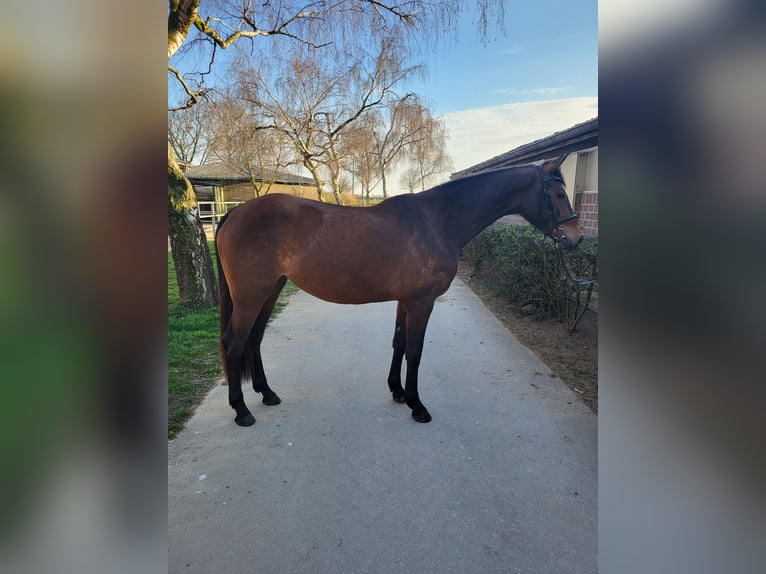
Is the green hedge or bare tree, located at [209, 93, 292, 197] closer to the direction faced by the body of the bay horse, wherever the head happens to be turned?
the green hedge

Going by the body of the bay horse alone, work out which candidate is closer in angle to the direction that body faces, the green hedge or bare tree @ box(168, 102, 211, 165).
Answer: the green hedge

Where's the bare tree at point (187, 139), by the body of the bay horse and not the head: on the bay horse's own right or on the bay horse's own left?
on the bay horse's own left

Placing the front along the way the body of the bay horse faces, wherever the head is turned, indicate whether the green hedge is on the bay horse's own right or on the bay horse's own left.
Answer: on the bay horse's own left

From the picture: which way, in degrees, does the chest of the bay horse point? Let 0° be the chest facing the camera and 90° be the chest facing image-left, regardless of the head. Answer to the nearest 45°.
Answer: approximately 270°
